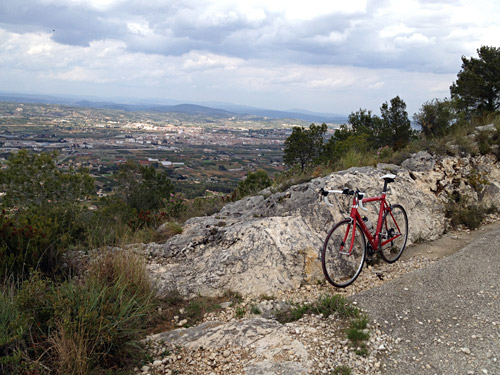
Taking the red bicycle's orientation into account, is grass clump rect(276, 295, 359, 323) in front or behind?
in front

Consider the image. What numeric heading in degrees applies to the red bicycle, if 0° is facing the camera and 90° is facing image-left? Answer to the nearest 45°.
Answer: approximately 45°

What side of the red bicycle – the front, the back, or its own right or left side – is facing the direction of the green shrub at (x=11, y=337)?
front

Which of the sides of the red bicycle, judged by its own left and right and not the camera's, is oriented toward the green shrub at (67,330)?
front

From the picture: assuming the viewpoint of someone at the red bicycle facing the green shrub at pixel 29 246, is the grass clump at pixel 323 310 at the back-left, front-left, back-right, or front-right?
front-left

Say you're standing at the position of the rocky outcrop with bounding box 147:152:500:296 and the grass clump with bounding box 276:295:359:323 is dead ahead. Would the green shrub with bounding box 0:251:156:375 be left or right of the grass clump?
right

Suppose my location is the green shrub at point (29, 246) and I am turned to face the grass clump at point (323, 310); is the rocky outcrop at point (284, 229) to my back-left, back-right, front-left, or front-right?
front-left
